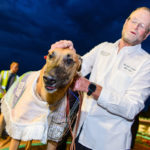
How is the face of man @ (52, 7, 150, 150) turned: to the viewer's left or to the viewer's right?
to the viewer's left

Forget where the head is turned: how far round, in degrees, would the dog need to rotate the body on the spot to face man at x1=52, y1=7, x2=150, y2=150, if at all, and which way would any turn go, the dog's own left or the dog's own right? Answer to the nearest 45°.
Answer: approximately 45° to the dog's own left

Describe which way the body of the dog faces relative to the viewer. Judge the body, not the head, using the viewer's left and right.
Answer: facing the viewer and to the right of the viewer
